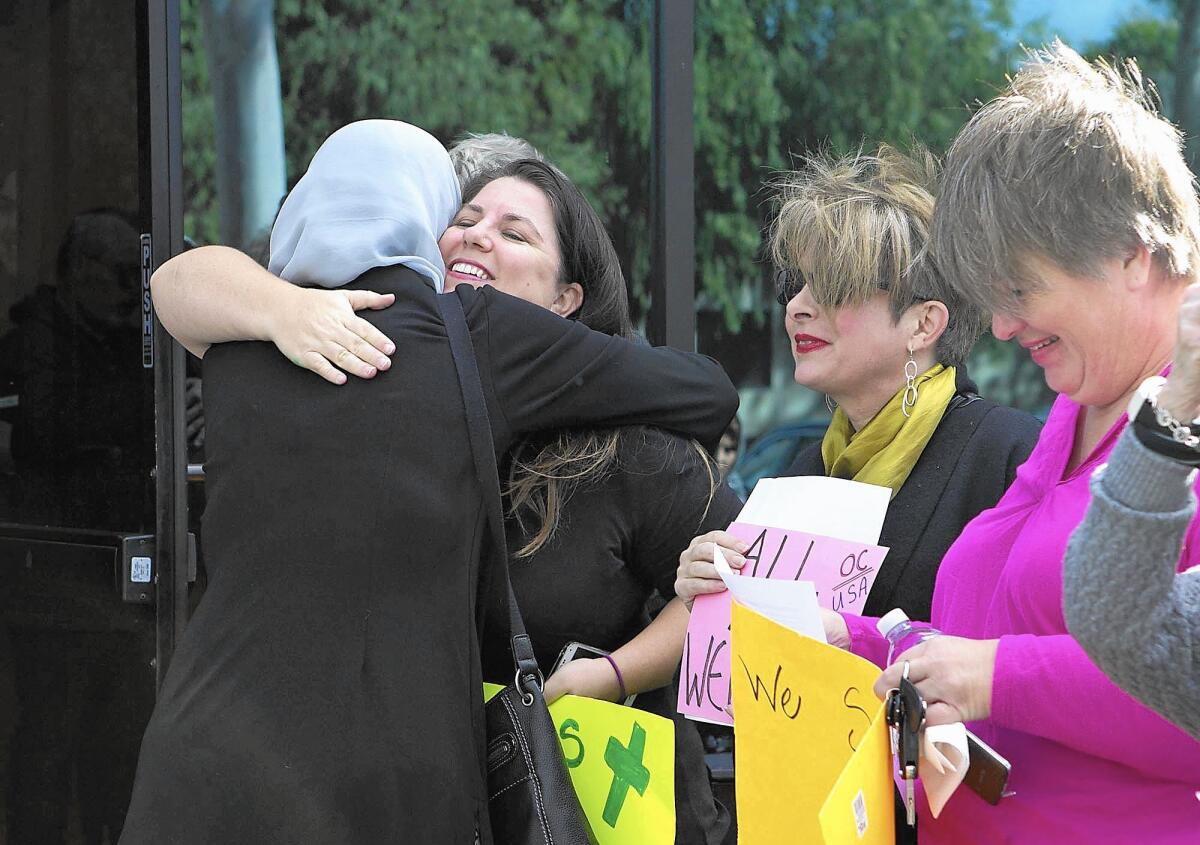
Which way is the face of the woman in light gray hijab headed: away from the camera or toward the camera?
away from the camera

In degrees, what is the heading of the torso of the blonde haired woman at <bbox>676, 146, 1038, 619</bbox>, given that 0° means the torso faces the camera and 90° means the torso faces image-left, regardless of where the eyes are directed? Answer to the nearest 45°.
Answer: approximately 45°

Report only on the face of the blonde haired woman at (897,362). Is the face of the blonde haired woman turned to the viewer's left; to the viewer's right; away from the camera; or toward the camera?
to the viewer's left

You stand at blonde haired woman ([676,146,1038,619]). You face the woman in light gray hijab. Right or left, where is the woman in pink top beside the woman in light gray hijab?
left

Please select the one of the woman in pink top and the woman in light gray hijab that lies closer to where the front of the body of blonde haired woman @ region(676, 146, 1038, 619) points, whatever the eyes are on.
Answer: the woman in light gray hijab

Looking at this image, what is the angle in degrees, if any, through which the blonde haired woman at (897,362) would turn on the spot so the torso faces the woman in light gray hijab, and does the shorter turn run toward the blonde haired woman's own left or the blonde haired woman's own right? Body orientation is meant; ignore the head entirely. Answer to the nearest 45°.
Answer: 0° — they already face them

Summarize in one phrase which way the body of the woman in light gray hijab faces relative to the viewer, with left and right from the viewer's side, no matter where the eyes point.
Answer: facing away from the viewer and to the right of the viewer

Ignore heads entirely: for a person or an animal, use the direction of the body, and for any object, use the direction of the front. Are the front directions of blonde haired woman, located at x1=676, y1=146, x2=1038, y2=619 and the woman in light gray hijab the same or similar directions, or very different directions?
very different directions
